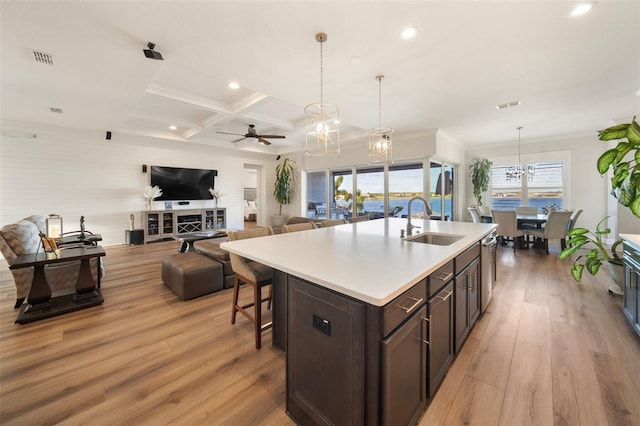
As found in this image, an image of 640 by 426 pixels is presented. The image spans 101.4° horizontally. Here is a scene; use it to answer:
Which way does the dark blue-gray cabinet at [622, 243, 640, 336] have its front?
to the viewer's left

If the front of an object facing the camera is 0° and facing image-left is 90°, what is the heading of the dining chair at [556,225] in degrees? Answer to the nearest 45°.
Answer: approximately 135°

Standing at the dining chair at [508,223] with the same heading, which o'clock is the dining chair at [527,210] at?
the dining chair at [527,210] is roughly at 11 o'clock from the dining chair at [508,223].

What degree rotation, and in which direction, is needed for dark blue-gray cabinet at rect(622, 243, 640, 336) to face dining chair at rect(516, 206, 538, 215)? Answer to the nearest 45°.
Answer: approximately 90° to its right

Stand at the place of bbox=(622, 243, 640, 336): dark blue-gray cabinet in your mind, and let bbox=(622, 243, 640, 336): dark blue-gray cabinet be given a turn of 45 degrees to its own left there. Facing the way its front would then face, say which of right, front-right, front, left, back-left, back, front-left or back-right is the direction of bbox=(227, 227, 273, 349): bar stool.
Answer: front

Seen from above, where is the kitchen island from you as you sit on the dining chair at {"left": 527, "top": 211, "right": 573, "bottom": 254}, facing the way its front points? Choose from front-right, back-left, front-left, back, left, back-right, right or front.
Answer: back-left

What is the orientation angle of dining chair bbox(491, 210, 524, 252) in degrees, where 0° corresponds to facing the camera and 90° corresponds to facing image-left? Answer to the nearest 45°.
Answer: approximately 225°

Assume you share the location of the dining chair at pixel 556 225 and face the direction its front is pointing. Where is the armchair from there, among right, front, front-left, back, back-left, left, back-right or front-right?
left

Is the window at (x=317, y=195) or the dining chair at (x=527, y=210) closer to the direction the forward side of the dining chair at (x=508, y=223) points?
the dining chair
